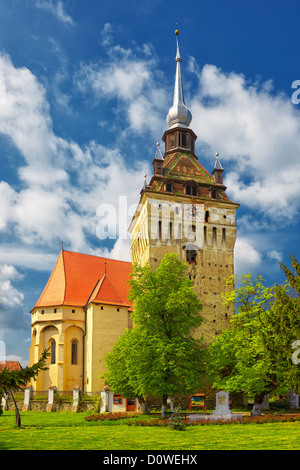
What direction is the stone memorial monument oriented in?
toward the camera

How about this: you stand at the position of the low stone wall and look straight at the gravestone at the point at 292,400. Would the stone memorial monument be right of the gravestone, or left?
right

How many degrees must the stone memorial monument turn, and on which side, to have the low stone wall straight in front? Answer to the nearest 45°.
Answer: approximately 135° to its right

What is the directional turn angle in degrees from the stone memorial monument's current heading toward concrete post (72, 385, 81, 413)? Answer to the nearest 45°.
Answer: approximately 135° to its right

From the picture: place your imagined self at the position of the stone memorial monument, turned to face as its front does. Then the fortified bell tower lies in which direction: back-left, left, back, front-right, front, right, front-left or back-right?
back
